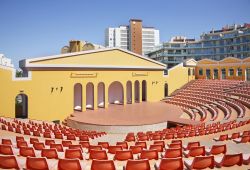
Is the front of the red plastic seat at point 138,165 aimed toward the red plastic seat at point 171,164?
no

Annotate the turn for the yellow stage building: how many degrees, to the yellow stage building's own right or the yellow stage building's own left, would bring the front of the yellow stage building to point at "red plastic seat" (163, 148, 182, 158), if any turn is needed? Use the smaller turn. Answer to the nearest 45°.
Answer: approximately 45° to the yellow stage building's own right

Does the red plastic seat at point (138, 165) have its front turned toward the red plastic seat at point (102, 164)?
no

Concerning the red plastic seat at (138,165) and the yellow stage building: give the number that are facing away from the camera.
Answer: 1

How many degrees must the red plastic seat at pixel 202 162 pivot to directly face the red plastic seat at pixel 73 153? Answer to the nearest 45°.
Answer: approximately 45° to its left

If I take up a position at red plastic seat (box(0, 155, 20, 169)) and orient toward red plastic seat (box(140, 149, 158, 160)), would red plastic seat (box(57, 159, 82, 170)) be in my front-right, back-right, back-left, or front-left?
front-right

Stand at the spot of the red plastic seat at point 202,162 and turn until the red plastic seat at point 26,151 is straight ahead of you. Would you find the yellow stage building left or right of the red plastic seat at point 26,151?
right

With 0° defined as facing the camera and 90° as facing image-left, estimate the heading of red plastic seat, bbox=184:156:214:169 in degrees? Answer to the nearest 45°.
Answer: approximately 135°

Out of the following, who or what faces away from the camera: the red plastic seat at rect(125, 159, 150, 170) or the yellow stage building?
the red plastic seat

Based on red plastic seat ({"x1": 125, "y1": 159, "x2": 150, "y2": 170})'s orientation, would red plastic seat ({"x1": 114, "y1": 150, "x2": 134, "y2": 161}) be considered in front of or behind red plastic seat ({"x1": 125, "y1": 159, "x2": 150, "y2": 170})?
in front

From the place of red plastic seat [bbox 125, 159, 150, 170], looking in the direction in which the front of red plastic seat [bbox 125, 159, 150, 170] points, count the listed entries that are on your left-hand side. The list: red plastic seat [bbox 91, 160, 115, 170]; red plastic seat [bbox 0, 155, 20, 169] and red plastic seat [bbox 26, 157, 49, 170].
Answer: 3

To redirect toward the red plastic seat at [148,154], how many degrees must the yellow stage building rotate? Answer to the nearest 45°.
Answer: approximately 45° to its right

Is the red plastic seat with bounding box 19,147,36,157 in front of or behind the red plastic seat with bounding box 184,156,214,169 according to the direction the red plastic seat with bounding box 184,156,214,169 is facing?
in front

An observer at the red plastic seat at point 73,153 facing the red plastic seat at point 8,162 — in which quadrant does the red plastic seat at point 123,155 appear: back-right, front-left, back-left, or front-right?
back-left

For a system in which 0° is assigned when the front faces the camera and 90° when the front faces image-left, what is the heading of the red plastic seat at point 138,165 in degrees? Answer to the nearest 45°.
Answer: approximately 180°

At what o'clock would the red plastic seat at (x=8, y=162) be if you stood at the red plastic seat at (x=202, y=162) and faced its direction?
the red plastic seat at (x=8, y=162) is roughly at 10 o'clock from the red plastic seat at (x=202, y=162).

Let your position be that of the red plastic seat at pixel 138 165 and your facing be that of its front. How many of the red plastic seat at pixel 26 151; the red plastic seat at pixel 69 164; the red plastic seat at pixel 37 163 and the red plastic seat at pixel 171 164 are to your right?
1

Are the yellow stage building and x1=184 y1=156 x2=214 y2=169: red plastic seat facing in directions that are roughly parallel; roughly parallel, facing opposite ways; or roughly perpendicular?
roughly parallel, facing opposite ways

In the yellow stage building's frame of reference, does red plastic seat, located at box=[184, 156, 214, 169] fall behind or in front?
in front
